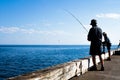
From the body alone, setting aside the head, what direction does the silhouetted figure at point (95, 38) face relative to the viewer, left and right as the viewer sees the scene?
facing away from the viewer and to the left of the viewer
